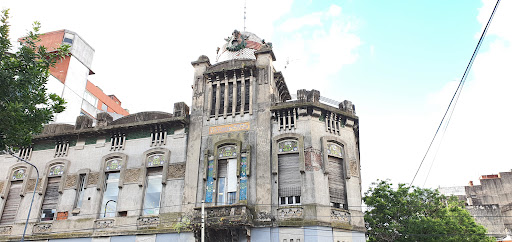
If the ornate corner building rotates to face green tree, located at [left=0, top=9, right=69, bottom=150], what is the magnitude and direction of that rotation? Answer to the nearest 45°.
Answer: approximately 45° to its right

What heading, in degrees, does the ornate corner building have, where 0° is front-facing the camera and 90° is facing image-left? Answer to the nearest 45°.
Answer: approximately 0°

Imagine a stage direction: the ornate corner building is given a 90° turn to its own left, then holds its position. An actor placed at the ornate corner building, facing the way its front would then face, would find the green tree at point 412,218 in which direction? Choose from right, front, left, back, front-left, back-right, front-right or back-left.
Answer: front
